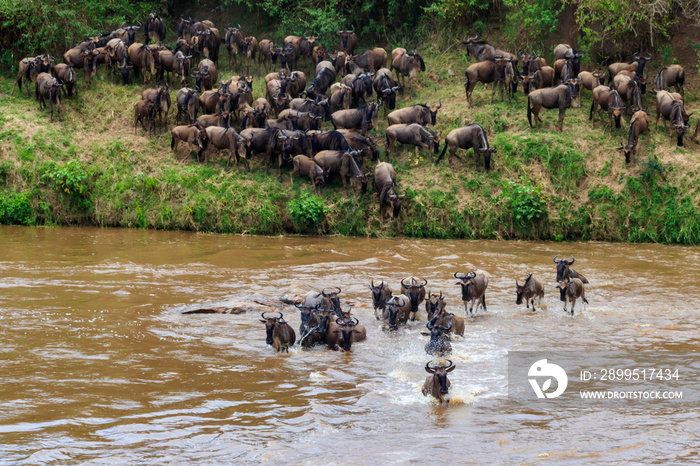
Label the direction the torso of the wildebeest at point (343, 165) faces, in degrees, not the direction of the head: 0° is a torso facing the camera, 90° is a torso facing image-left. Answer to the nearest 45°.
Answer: approximately 315°

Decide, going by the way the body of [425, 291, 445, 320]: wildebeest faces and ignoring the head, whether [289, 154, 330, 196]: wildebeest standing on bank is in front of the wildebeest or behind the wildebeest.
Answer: behind

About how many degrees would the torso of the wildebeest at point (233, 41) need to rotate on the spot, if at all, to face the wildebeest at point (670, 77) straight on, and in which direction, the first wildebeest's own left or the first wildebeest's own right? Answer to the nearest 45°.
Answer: approximately 45° to the first wildebeest's own left

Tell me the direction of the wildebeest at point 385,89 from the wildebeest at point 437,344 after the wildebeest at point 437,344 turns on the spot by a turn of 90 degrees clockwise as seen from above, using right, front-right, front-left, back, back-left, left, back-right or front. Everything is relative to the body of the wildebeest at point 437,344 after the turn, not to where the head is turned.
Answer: right

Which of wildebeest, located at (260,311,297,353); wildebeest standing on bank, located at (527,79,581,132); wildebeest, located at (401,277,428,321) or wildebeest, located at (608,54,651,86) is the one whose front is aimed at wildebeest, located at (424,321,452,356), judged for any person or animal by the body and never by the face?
wildebeest, located at (401,277,428,321)
